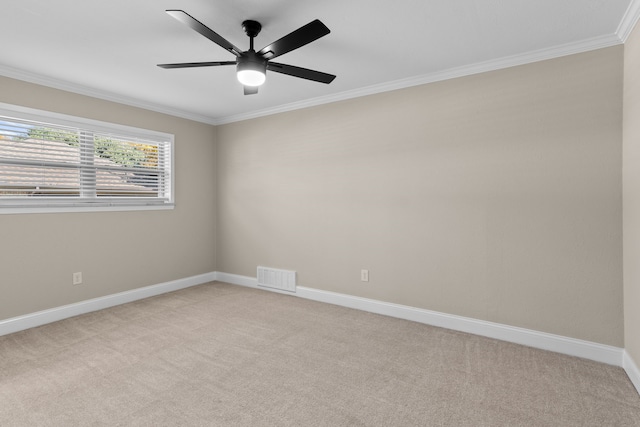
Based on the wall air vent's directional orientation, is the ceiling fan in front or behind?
in front

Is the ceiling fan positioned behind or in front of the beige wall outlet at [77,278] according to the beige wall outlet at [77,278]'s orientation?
in front

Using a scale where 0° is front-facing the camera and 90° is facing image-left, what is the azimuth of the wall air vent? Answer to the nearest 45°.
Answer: approximately 45°

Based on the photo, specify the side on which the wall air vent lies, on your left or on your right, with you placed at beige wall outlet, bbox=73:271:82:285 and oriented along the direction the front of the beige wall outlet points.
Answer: on your left

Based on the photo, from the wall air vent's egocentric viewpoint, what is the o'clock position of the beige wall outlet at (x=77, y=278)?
The beige wall outlet is roughly at 1 o'clock from the wall air vent.

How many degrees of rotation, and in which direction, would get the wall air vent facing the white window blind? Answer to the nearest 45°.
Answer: approximately 45° to its right

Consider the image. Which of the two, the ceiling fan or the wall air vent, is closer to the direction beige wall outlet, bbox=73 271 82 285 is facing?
the ceiling fan

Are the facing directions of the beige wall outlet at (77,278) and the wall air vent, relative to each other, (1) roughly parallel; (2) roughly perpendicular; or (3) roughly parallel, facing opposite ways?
roughly perpendicular
